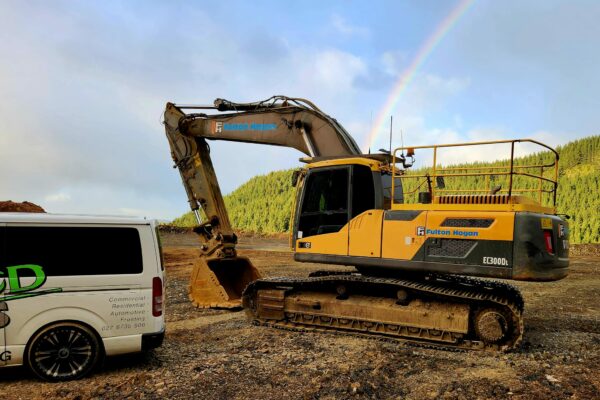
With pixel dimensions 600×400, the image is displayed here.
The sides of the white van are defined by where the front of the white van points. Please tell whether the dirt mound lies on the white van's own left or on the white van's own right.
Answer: on the white van's own right

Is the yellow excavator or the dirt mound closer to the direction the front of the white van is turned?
the dirt mound

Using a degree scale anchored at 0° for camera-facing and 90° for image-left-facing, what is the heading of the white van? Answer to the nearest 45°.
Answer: approximately 90°

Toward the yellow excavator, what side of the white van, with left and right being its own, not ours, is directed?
back
